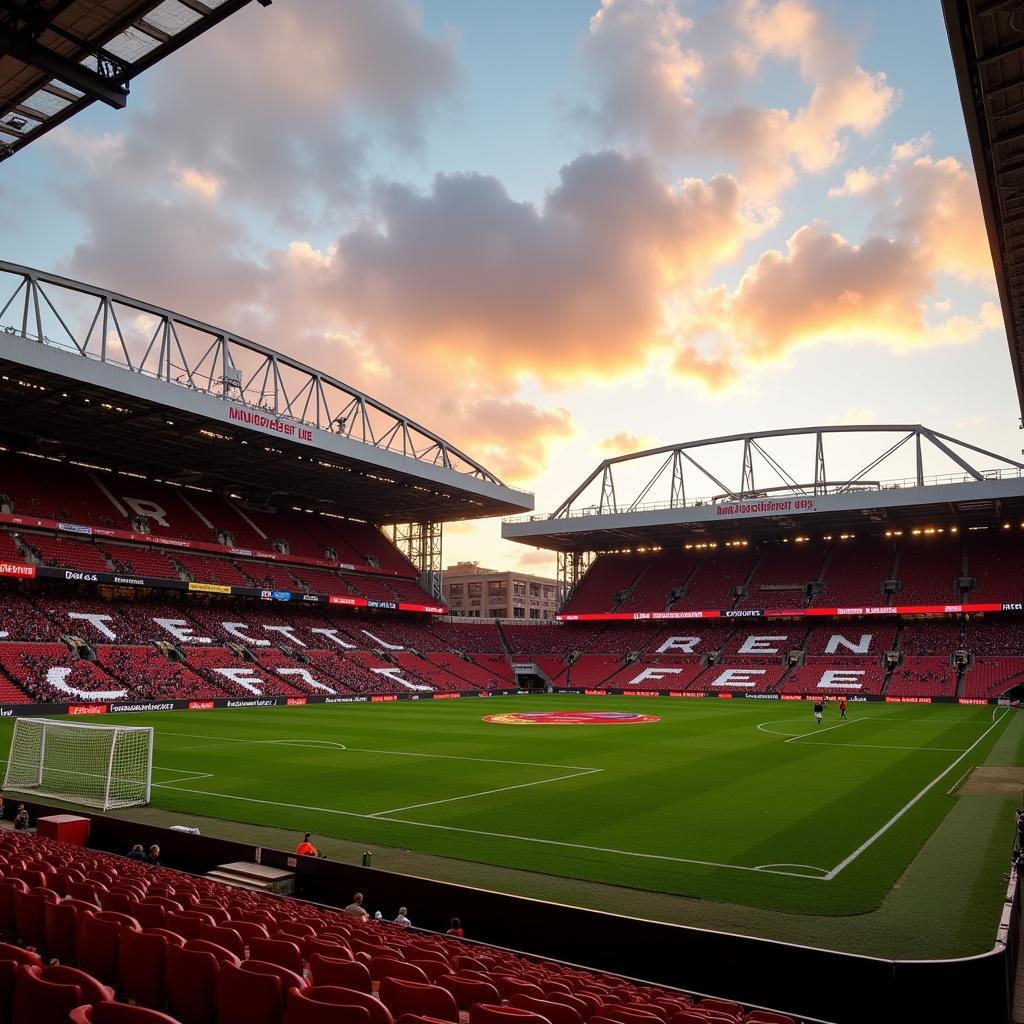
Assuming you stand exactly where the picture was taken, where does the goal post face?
facing away from the viewer and to the right of the viewer

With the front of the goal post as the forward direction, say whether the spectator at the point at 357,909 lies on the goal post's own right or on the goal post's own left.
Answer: on the goal post's own right
